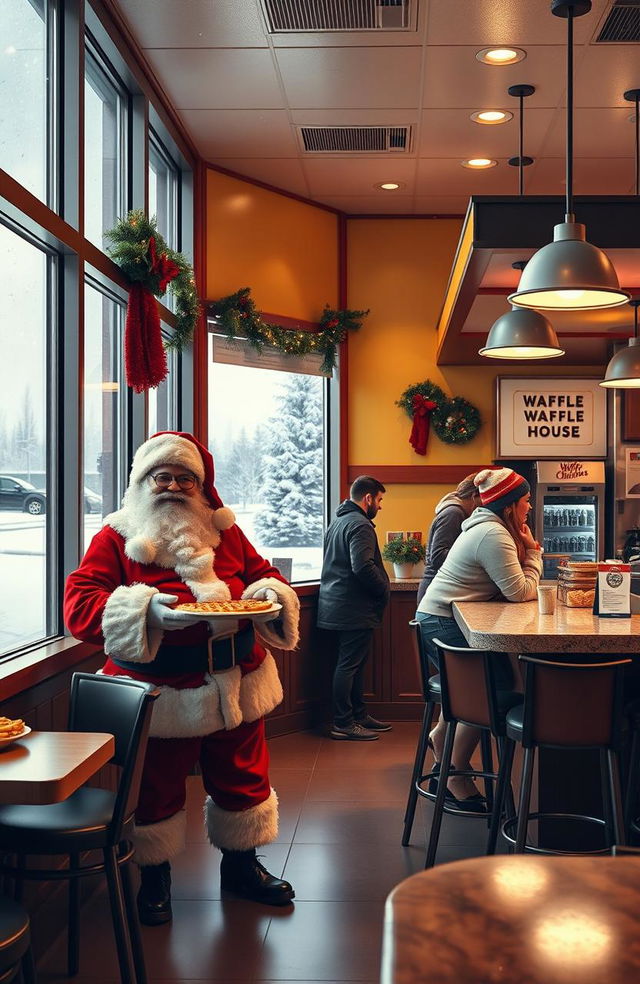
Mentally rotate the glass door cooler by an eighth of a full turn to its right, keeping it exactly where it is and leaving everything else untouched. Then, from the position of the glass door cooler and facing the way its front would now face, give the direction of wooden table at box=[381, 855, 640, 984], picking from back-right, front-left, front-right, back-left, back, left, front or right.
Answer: front-left

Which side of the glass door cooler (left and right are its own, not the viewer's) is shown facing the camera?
front

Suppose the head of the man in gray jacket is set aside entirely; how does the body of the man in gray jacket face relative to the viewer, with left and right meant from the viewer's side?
facing to the right of the viewer

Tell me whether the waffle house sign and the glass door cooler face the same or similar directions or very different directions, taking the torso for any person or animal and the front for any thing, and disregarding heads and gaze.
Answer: same or similar directions

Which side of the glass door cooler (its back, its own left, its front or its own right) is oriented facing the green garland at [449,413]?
right

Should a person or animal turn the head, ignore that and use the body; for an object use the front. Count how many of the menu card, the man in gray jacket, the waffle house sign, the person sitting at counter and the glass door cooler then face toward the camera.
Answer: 3

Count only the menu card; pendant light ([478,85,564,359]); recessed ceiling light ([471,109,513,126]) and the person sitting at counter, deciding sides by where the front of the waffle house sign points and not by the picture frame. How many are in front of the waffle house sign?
4

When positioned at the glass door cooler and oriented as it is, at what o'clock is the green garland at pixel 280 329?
The green garland is roughly at 2 o'clock from the glass door cooler.

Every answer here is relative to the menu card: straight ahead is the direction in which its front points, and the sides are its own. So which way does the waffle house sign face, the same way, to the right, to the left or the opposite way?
the same way

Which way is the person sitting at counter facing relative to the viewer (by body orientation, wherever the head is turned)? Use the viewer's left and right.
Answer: facing to the right of the viewer

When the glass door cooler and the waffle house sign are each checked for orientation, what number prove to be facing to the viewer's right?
0

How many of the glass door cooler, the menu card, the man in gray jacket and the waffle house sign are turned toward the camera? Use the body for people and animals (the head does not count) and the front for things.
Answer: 3

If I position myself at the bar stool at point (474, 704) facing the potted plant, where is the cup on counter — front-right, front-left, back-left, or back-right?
front-right

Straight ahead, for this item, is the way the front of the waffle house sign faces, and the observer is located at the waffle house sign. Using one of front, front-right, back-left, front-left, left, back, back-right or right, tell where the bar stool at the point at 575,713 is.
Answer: front
